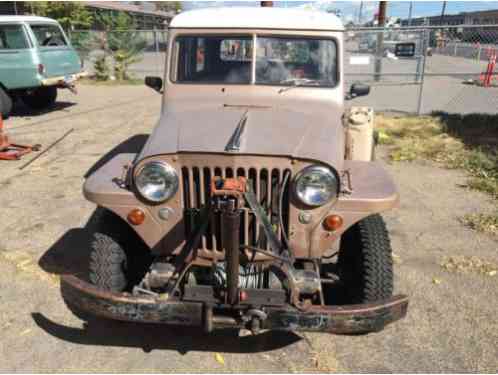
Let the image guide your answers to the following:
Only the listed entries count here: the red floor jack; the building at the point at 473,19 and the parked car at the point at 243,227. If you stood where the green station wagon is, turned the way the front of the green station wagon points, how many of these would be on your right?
1

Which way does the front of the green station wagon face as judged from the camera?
facing away from the viewer and to the left of the viewer

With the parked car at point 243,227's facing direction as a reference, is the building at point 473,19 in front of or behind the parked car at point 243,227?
behind

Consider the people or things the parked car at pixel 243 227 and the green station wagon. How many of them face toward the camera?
1

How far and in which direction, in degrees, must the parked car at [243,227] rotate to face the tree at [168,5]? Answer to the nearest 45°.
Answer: approximately 180°

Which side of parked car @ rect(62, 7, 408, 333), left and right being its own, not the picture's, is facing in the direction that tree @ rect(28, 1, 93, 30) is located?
back

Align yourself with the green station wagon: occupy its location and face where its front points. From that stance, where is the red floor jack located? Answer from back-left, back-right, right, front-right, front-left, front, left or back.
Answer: back-left

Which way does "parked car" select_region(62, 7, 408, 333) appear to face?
toward the camera

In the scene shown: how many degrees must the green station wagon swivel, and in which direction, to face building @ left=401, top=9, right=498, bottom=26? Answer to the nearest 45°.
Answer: approximately 90° to its right

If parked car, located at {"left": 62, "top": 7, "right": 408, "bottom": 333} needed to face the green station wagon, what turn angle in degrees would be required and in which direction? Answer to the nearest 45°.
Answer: approximately 135° to its right
